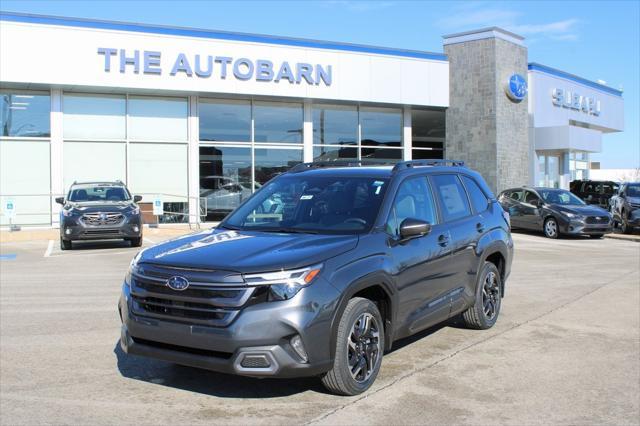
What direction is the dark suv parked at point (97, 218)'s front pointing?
toward the camera

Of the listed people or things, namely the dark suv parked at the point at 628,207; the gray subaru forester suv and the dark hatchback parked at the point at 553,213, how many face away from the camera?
0

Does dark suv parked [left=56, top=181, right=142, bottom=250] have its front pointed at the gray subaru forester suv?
yes

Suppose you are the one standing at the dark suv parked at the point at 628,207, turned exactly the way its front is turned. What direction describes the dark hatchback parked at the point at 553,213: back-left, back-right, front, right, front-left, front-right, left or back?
right

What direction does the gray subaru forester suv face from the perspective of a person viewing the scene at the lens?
facing the viewer and to the left of the viewer

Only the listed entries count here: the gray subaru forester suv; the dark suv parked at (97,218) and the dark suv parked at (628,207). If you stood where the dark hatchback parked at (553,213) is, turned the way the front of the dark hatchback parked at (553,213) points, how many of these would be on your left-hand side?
1

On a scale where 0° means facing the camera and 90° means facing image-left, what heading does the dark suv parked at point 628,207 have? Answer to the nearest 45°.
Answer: approximately 315°

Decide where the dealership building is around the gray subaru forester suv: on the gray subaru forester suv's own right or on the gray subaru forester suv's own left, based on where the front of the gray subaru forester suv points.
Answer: on the gray subaru forester suv's own right

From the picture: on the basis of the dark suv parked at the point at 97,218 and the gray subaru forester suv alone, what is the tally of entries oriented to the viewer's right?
0

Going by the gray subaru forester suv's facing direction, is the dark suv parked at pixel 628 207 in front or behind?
behind

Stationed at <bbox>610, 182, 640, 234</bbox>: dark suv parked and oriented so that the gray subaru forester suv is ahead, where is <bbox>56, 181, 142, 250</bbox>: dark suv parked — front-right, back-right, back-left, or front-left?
front-right

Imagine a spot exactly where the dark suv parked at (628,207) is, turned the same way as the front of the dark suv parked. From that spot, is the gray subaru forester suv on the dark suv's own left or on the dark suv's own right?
on the dark suv's own right

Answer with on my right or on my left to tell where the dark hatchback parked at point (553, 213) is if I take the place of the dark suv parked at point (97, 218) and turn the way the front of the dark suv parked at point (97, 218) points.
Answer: on my left
